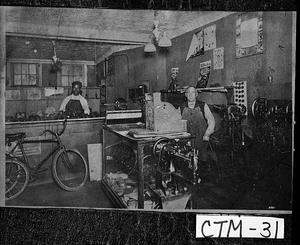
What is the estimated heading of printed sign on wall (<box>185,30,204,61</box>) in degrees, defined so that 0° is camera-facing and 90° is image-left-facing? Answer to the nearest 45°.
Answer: approximately 45°

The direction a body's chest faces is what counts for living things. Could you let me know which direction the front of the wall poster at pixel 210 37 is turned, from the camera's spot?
facing the viewer and to the left of the viewer

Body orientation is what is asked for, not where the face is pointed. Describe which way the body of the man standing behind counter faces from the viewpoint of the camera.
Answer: toward the camera

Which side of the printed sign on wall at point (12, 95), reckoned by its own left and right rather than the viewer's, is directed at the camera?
front

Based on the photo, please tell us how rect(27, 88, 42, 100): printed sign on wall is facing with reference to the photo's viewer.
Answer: facing the viewer
